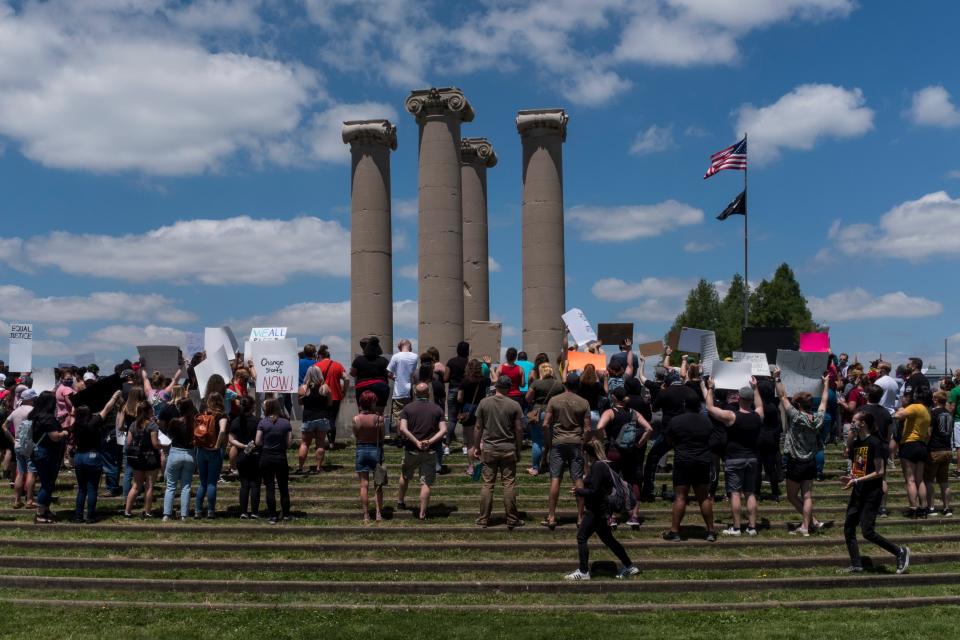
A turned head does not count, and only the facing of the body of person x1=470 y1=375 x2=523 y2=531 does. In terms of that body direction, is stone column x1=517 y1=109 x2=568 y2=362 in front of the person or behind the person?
in front

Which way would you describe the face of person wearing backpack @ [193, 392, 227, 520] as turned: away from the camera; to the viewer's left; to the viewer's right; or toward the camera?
away from the camera

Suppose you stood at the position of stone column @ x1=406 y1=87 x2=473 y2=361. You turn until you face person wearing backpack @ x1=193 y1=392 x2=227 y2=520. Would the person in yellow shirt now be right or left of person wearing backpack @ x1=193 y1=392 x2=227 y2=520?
left

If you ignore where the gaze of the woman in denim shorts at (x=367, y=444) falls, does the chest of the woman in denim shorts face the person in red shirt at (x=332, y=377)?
yes

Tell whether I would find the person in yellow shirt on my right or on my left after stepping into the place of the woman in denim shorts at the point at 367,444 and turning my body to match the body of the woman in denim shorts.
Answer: on my right

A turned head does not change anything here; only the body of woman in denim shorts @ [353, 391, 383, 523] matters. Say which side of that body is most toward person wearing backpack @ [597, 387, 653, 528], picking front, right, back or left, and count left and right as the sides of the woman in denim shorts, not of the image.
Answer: right

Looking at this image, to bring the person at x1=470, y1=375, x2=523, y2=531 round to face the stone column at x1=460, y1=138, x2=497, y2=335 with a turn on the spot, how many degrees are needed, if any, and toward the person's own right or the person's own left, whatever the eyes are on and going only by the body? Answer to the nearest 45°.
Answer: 0° — they already face it

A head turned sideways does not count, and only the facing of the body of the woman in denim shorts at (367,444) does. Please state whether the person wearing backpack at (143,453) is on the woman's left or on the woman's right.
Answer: on the woman's left

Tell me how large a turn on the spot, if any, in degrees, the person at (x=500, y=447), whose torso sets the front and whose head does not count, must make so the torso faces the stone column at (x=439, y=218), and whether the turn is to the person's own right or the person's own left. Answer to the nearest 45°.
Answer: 0° — they already face it

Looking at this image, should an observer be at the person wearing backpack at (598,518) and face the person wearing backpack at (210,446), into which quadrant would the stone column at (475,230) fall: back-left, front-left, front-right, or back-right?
front-right

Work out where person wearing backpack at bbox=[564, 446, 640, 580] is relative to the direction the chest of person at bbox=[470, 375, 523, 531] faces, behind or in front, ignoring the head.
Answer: behind

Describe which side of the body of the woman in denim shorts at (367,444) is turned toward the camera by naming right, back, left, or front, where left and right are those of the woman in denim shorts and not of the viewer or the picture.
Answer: back

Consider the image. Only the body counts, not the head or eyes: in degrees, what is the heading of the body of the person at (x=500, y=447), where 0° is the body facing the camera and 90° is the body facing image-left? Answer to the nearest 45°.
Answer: approximately 180°

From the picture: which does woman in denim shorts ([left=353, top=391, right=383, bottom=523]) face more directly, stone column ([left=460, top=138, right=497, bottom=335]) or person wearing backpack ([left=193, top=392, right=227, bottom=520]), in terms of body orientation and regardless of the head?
the stone column

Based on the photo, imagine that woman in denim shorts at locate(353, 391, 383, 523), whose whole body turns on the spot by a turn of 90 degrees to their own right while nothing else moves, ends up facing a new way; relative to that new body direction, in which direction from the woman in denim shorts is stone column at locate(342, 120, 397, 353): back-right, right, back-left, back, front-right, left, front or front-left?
left
